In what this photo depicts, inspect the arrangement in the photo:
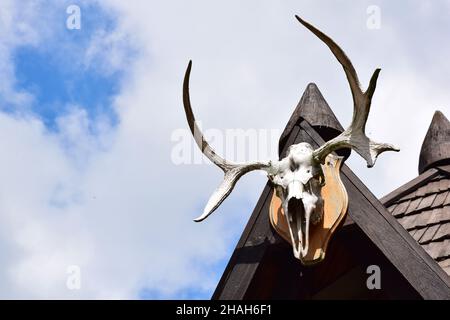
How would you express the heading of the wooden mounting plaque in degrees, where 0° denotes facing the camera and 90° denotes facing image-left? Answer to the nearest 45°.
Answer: approximately 45°
